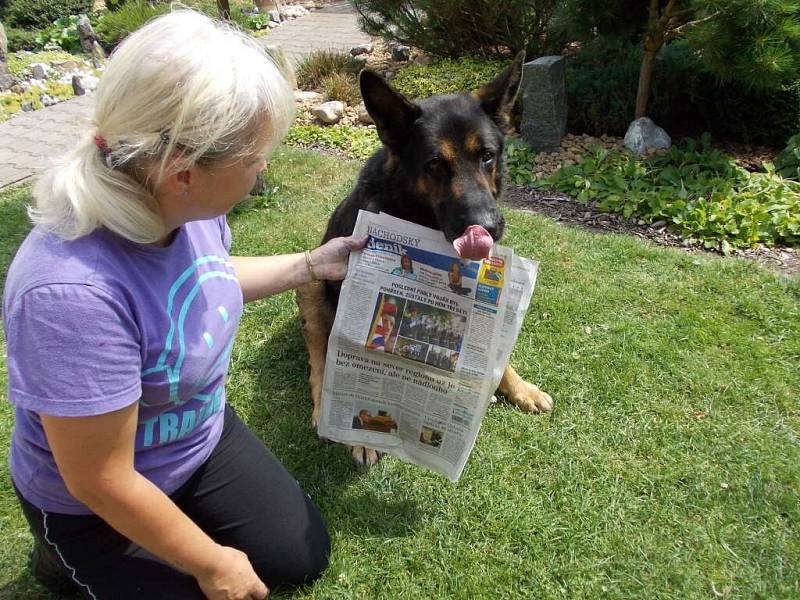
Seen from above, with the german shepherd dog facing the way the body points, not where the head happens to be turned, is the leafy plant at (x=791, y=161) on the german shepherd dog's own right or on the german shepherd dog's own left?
on the german shepherd dog's own left

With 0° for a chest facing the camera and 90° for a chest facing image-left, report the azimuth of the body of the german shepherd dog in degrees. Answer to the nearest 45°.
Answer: approximately 315°

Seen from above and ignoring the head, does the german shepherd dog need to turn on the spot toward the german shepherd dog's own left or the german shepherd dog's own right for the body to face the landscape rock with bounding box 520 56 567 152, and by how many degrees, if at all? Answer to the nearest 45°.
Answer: approximately 135° to the german shepherd dog's own left

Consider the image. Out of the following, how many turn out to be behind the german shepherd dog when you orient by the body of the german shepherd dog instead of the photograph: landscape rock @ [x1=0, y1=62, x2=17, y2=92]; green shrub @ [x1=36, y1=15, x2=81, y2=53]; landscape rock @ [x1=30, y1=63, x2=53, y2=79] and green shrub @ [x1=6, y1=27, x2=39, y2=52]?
4

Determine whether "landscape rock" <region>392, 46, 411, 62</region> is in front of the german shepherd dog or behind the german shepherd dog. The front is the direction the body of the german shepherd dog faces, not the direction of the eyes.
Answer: behind

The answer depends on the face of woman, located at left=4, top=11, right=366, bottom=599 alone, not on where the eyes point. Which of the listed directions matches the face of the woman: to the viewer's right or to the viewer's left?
to the viewer's right

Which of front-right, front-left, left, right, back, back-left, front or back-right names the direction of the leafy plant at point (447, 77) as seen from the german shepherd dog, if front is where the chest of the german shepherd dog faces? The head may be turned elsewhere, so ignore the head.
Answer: back-left

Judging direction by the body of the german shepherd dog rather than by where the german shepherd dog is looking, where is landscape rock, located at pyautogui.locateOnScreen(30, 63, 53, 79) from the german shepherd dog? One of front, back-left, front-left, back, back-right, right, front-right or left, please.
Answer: back

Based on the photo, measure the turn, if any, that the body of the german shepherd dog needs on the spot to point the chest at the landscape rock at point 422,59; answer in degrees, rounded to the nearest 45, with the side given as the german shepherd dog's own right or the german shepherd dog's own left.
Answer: approximately 135° to the german shepherd dog's own left

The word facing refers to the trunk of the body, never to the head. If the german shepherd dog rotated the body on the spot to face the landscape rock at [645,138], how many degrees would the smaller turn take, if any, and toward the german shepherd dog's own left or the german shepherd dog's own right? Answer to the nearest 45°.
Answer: approximately 90° to the german shepherd dog's own left

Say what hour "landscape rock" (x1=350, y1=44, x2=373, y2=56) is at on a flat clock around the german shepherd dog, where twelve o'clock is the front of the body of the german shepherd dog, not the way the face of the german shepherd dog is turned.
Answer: The landscape rock is roughly at 7 o'clock from the german shepherd dog.

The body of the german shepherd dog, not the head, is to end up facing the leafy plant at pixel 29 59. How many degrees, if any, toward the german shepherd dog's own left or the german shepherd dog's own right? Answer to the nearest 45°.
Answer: approximately 180°

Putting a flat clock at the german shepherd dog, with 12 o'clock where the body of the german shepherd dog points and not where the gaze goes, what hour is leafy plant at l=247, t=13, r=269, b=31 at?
The leafy plant is roughly at 7 o'clock from the german shepherd dog.

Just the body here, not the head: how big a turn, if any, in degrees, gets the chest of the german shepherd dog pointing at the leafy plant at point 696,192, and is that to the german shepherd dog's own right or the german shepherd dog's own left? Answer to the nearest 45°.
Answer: approximately 90° to the german shepherd dog's own left

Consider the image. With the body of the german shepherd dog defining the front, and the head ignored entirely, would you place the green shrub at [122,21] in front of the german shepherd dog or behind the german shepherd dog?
behind

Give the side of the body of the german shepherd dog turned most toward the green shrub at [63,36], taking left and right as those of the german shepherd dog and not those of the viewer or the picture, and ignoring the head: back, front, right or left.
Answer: back

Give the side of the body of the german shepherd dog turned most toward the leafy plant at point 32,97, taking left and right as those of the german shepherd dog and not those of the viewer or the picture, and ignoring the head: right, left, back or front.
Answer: back
